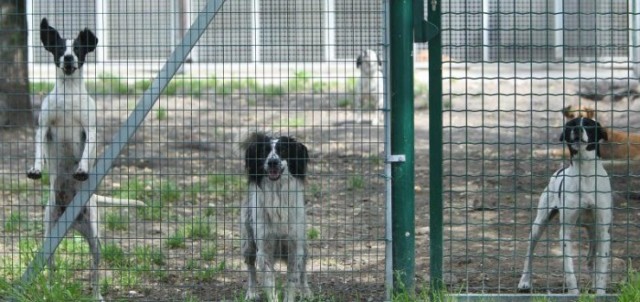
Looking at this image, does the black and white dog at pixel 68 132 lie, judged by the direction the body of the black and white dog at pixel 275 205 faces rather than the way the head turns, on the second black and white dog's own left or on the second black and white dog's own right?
on the second black and white dog's own right

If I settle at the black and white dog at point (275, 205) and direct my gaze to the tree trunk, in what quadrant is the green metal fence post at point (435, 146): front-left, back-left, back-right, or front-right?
back-right

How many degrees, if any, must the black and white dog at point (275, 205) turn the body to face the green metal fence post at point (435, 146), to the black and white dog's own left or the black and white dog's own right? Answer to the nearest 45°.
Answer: approximately 45° to the black and white dog's own left

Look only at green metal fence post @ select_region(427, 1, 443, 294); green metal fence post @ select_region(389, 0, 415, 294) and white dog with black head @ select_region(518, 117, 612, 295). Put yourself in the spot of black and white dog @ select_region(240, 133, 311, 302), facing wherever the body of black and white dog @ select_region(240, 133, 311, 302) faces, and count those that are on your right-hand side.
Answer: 0

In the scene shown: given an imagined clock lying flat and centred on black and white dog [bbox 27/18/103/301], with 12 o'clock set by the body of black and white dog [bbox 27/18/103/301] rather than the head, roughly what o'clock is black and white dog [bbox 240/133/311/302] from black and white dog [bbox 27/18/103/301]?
black and white dog [bbox 240/133/311/302] is roughly at 10 o'clock from black and white dog [bbox 27/18/103/301].

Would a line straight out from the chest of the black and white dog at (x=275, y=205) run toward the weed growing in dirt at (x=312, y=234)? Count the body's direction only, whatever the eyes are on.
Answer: no

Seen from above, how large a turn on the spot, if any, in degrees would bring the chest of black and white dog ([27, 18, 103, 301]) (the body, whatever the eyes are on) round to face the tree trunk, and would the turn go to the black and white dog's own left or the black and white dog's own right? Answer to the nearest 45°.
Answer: approximately 180°

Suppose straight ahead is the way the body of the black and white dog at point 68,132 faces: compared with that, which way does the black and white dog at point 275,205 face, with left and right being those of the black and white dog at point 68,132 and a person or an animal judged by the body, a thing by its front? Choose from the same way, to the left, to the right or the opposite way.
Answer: the same way

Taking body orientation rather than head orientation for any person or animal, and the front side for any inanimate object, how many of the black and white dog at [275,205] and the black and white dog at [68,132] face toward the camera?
2

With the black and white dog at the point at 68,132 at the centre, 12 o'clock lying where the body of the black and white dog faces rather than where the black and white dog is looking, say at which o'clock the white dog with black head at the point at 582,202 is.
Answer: The white dog with black head is roughly at 10 o'clock from the black and white dog.

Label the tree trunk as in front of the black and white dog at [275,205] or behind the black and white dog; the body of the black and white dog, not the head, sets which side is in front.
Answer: behind

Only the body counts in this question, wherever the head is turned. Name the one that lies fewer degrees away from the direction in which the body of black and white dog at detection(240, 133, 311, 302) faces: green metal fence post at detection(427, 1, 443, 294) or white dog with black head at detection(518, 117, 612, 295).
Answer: the green metal fence post

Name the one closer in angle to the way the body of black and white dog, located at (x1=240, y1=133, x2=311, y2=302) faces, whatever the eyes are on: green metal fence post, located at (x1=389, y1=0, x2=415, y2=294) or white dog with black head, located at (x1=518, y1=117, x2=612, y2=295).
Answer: the green metal fence post

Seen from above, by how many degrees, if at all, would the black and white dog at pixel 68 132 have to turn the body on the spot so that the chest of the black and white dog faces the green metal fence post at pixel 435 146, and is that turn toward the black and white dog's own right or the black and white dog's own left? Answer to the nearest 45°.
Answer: approximately 45° to the black and white dog's own left

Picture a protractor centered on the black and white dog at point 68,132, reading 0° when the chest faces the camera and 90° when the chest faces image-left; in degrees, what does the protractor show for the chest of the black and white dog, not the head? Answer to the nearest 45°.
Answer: approximately 0°

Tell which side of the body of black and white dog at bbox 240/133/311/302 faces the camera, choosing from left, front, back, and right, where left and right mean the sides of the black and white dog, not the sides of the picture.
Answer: front

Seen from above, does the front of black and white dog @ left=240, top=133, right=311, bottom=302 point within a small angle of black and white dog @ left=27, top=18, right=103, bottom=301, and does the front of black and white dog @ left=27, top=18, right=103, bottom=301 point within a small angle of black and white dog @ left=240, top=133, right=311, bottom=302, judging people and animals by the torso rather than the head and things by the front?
no

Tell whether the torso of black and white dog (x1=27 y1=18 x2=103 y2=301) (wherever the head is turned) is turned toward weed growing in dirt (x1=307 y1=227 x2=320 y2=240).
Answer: no
